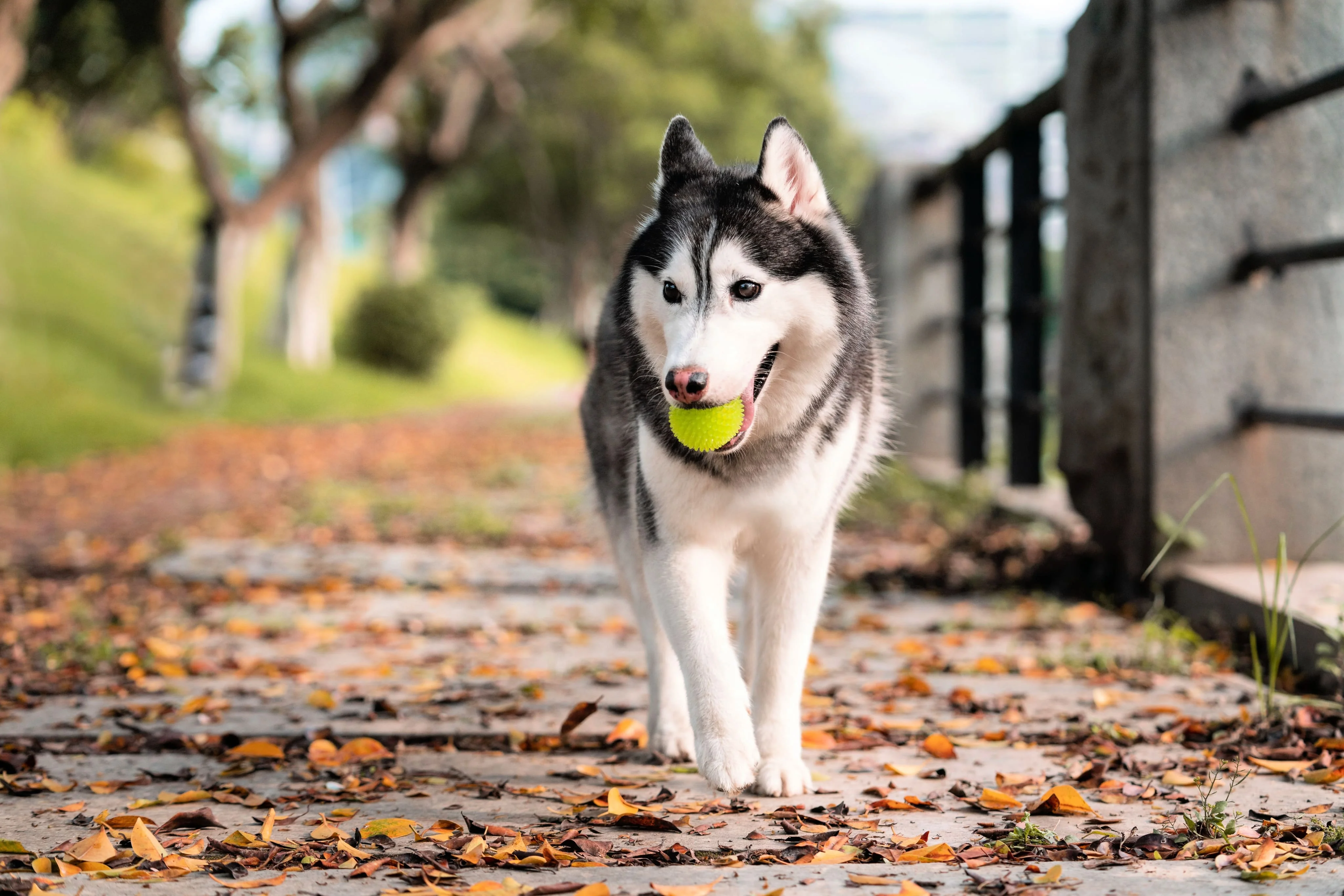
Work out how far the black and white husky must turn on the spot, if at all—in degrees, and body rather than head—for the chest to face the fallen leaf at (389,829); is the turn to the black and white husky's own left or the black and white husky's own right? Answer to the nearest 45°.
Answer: approximately 45° to the black and white husky's own right

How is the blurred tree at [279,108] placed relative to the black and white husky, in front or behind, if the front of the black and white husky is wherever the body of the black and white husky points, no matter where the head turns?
behind

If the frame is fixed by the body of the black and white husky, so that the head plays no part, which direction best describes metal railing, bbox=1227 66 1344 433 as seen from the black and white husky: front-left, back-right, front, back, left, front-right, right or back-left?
back-left

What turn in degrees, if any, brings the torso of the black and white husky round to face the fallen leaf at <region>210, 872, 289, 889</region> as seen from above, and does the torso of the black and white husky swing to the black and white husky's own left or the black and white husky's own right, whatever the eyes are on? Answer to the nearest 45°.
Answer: approximately 45° to the black and white husky's own right

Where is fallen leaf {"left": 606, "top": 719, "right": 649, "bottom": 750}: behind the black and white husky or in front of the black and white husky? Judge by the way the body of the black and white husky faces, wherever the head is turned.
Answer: behind

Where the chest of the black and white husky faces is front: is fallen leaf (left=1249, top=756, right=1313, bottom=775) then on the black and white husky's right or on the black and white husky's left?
on the black and white husky's left

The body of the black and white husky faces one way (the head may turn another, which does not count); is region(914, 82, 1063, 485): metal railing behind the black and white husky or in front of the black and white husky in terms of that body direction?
behind

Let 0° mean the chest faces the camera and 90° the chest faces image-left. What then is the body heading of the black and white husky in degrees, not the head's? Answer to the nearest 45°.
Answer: approximately 0°

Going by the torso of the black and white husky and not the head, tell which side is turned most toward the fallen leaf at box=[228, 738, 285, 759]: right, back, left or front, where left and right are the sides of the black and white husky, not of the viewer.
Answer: right

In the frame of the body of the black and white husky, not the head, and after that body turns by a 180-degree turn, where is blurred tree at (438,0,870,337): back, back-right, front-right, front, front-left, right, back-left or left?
front

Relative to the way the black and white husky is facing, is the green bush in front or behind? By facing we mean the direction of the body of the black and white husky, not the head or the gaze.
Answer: behind

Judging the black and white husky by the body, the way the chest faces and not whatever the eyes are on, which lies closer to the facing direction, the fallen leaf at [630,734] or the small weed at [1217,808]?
the small weed

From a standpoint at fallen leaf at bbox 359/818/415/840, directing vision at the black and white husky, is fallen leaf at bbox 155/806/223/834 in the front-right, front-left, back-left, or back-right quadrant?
back-left
